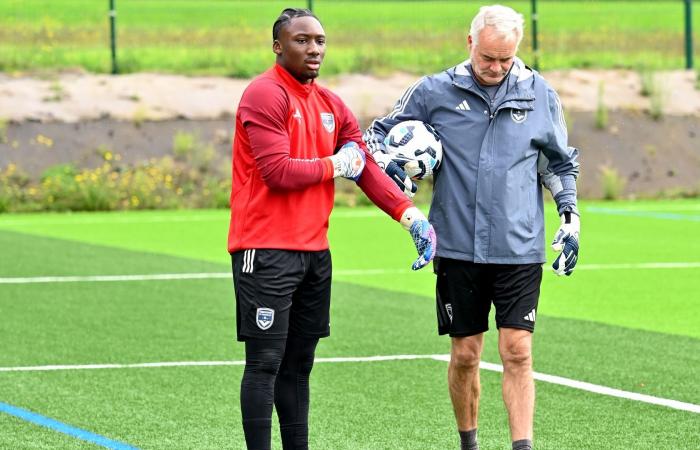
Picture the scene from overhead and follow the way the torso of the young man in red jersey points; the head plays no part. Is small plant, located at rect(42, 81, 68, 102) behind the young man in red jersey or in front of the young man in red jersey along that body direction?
behind

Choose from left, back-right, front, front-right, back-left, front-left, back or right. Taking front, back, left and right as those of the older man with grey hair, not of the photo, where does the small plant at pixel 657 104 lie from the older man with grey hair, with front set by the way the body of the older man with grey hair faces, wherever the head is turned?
back

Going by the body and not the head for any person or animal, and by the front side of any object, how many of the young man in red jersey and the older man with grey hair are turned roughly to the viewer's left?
0

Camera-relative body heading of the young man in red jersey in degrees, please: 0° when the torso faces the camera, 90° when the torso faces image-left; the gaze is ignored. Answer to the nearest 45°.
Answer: approximately 315°

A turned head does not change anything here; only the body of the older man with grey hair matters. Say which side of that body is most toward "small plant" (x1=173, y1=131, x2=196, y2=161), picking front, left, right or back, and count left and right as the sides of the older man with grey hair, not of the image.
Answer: back

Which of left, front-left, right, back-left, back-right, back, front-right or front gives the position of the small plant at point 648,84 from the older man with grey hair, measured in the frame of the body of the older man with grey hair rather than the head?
back

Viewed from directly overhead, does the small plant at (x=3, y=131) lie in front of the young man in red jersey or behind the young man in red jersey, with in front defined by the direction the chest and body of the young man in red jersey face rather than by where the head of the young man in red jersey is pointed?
behind

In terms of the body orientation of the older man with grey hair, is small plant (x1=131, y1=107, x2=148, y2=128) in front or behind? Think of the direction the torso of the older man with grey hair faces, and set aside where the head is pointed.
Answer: behind

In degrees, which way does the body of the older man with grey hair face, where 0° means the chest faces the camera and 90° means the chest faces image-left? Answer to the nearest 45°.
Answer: approximately 0°

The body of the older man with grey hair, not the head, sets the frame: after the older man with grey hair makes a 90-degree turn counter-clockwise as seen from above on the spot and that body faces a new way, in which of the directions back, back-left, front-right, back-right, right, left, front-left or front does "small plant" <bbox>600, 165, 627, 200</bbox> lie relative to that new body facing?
left

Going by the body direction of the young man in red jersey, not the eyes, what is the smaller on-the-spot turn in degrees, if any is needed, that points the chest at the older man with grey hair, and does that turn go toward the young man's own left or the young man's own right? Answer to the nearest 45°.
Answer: approximately 90° to the young man's own left

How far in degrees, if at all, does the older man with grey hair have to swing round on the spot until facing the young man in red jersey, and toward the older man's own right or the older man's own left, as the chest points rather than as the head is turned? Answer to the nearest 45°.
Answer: approximately 45° to the older man's own right
